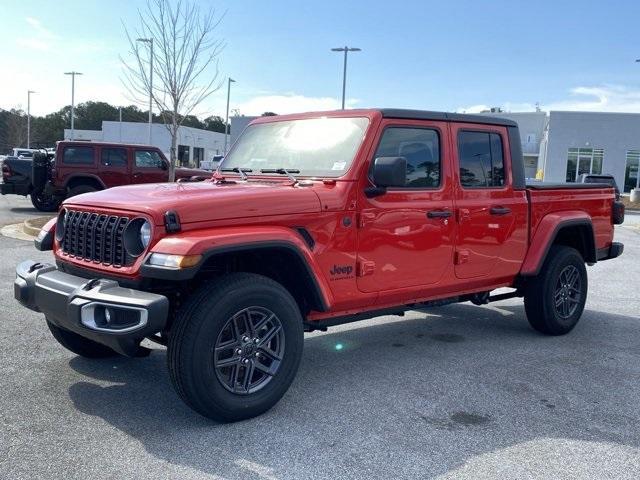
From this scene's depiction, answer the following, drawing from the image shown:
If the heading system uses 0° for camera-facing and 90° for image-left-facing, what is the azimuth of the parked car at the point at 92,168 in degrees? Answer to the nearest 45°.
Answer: approximately 270°

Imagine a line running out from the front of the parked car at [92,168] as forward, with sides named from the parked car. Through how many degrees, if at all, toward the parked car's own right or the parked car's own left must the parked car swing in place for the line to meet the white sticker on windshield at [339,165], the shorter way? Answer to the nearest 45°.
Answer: approximately 90° to the parked car's own right

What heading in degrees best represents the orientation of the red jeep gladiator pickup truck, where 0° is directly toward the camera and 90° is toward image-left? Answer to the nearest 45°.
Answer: approximately 45°

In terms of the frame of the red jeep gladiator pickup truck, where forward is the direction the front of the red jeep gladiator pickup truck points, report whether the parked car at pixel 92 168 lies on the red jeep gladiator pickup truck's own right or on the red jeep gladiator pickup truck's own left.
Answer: on the red jeep gladiator pickup truck's own right

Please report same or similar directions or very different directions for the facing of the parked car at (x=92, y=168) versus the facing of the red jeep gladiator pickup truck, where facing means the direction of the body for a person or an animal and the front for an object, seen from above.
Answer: very different directions

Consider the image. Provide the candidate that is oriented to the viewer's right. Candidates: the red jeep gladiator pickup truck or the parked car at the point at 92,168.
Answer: the parked car

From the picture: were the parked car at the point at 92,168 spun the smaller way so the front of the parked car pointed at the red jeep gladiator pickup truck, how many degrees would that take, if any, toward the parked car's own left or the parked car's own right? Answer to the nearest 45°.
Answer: approximately 90° to the parked car's own right

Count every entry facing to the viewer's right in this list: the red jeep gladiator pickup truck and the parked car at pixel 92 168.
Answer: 1
